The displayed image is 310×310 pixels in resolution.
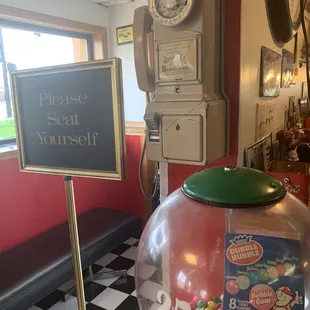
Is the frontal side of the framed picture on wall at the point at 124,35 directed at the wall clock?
no

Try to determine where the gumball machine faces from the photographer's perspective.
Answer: facing the viewer

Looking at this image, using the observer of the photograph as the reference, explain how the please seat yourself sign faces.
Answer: facing the viewer and to the left of the viewer

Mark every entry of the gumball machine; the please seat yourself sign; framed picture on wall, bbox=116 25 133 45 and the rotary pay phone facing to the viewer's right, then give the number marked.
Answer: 0

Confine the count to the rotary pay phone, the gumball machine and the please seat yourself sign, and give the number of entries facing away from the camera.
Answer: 0

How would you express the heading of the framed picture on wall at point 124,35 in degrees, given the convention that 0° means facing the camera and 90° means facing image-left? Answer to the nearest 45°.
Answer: approximately 45°

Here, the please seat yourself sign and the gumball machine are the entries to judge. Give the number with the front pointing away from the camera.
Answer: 0

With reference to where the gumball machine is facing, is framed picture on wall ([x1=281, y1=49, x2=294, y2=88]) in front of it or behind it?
behind

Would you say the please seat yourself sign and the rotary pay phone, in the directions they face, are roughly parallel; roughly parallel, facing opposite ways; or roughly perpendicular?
roughly parallel

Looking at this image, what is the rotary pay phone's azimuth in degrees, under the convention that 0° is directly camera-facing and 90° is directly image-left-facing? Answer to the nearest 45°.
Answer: approximately 45°

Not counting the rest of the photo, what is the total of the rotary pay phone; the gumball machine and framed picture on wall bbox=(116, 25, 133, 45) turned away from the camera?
0

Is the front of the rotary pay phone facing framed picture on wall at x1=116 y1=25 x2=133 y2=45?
no

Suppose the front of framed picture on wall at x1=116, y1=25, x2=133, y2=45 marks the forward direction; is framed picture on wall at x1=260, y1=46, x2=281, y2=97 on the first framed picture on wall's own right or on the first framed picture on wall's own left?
on the first framed picture on wall's own left

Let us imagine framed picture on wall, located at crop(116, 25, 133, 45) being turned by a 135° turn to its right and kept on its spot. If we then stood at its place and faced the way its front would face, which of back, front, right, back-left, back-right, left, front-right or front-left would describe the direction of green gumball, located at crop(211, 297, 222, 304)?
back
